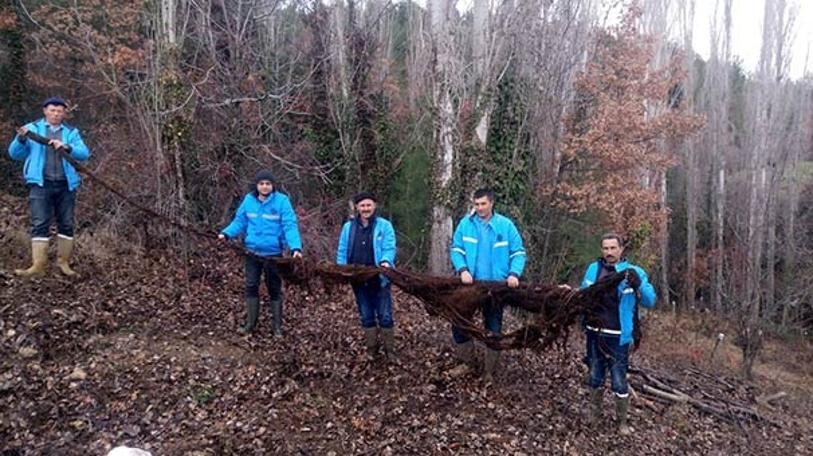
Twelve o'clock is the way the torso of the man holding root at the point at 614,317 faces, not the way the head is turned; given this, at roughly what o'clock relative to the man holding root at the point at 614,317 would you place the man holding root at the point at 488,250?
the man holding root at the point at 488,250 is roughly at 3 o'clock from the man holding root at the point at 614,317.

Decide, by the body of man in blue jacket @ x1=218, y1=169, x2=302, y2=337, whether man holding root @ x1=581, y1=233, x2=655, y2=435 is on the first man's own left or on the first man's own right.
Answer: on the first man's own left

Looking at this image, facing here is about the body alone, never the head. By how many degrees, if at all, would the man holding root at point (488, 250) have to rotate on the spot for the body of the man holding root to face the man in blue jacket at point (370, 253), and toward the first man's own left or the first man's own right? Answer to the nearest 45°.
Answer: approximately 90° to the first man's own right

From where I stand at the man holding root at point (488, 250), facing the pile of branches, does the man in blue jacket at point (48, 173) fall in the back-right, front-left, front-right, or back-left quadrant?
back-left

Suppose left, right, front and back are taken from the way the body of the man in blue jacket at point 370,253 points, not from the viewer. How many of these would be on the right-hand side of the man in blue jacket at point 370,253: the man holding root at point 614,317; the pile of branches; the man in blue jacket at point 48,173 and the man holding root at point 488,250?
1

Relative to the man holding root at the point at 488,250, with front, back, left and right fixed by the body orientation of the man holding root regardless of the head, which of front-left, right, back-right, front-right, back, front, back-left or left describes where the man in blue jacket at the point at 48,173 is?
right

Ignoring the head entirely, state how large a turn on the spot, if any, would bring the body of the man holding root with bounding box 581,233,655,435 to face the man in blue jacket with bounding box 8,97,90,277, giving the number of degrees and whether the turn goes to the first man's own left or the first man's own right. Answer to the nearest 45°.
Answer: approximately 90° to the first man's own right

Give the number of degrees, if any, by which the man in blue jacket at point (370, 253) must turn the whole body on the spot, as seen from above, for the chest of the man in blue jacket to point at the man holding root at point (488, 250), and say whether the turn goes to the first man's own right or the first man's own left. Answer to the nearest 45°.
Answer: approximately 90° to the first man's own left

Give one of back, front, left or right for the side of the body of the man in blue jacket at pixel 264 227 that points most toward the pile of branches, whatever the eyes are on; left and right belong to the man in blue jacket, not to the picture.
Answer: left
